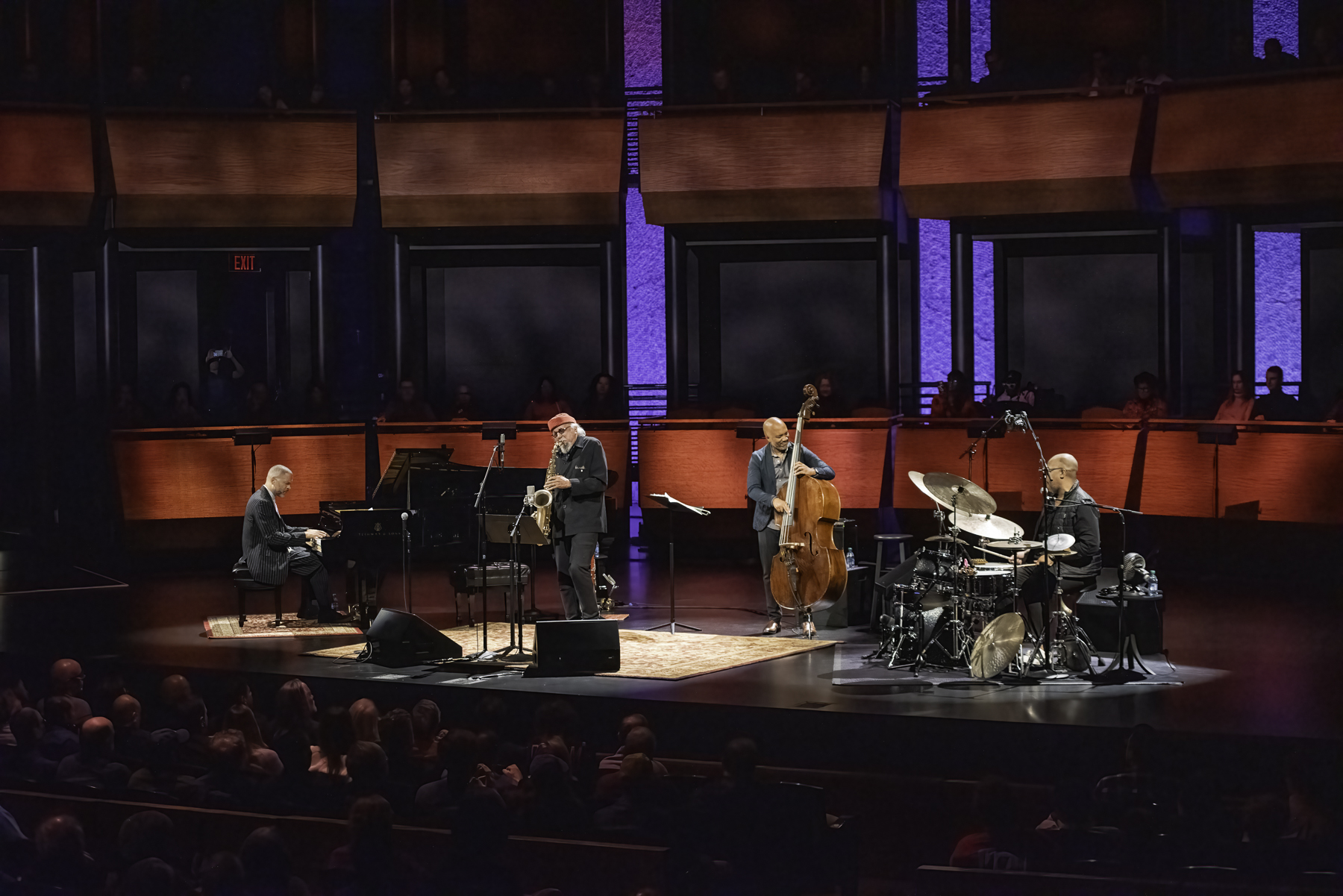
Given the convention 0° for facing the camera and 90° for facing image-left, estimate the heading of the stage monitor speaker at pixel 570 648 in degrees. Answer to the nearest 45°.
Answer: approximately 180°

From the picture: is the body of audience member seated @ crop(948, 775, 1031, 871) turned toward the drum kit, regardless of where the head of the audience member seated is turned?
yes

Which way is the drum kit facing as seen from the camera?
to the viewer's left

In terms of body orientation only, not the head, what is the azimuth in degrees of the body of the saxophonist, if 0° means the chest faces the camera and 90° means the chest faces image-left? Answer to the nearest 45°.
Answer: approximately 45°

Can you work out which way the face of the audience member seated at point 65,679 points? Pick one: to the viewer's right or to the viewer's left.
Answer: to the viewer's right

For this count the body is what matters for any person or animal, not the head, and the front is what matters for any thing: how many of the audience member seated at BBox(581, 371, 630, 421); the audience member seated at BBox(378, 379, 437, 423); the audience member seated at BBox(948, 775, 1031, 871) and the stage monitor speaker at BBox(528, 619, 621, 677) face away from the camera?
2

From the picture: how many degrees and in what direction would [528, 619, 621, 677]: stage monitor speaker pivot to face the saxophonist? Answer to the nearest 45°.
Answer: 0° — it already faces them

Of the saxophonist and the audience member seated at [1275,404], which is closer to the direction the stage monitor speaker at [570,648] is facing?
the saxophonist

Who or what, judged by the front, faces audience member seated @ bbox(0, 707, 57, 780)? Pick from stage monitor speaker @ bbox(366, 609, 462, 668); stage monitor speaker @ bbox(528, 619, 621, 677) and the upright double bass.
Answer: the upright double bass

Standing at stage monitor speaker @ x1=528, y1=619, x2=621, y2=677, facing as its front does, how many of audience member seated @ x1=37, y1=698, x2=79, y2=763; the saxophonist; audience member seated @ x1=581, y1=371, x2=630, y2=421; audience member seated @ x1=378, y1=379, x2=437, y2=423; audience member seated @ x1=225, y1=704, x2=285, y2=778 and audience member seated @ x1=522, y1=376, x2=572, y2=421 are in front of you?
4
